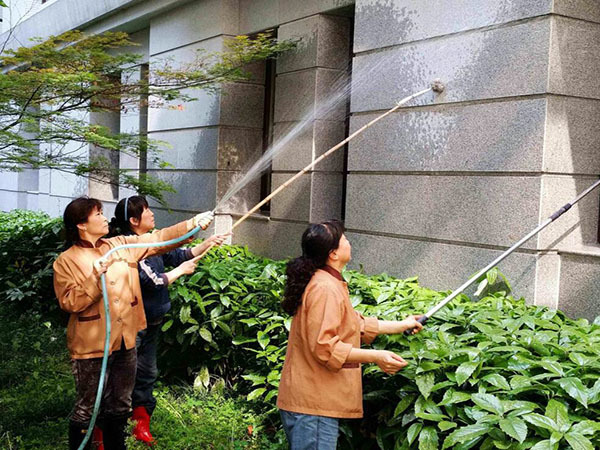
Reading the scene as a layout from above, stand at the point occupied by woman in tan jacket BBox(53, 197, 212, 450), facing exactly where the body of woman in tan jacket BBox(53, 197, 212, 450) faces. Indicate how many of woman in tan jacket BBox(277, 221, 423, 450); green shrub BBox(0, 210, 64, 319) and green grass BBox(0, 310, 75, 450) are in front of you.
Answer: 1

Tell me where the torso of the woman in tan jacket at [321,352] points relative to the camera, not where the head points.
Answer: to the viewer's right

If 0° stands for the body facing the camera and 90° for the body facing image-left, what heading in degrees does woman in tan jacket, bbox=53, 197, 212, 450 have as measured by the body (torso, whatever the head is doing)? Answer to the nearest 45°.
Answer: approximately 315°

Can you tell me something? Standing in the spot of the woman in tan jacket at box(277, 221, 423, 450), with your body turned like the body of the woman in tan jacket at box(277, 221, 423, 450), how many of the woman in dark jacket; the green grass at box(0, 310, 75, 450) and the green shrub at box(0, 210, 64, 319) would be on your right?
0

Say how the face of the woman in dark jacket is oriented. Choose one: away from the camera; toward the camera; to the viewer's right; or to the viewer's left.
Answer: to the viewer's right

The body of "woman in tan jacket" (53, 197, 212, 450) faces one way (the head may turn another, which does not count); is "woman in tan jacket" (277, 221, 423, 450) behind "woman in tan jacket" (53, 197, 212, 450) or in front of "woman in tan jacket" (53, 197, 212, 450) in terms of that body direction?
in front

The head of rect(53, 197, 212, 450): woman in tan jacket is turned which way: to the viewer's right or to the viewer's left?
to the viewer's right

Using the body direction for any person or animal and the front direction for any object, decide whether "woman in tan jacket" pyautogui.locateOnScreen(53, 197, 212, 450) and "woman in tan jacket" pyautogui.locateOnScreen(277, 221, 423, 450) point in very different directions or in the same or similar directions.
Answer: same or similar directions

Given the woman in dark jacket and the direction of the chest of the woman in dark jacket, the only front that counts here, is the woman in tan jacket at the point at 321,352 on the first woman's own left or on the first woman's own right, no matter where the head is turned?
on the first woman's own right

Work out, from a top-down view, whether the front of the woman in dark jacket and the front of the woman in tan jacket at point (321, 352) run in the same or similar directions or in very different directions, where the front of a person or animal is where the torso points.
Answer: same or similar directions

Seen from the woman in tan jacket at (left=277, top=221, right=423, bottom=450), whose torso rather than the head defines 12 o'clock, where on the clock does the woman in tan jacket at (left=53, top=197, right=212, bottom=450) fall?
the woman in tan jacket at (left=53, top=197, right=212, bottom=450) is roughly at 7 o'clock from the woman in tan jacket at (left=277, top=221, right=423, bottom=450).

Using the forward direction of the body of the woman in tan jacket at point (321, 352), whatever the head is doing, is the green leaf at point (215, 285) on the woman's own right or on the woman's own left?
on the woman's own left

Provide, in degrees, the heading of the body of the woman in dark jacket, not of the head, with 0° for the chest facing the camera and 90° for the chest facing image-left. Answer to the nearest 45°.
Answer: approximately 270°

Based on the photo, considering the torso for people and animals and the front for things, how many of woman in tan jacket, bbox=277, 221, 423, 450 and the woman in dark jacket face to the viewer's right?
2
